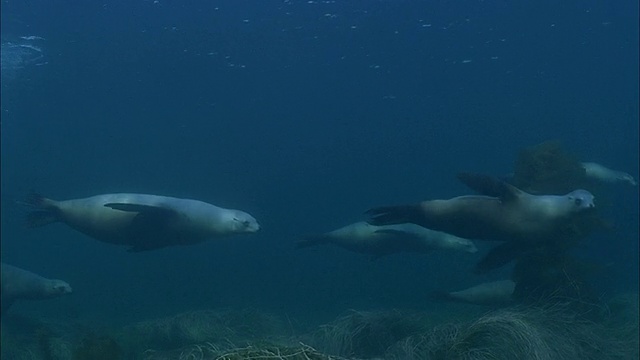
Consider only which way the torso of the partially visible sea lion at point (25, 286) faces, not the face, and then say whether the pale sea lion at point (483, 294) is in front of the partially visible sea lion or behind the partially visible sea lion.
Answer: in front

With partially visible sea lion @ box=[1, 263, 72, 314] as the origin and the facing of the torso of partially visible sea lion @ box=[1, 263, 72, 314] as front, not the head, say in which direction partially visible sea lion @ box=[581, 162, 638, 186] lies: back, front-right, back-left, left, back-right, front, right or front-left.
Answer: front

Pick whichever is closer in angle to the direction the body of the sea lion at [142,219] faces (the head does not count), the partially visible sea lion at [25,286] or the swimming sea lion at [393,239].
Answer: the swimming sea lion

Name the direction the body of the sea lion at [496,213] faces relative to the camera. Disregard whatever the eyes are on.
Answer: to the viewer's right

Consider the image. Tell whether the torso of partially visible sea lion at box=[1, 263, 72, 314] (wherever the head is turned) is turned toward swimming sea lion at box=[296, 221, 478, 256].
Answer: yes

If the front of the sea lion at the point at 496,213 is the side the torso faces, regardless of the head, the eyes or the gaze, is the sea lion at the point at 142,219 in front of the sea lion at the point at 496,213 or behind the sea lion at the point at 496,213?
behind

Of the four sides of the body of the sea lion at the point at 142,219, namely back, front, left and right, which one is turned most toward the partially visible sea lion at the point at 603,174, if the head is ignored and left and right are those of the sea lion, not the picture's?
front

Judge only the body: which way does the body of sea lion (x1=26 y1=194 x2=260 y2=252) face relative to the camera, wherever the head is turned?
to the viewer's right

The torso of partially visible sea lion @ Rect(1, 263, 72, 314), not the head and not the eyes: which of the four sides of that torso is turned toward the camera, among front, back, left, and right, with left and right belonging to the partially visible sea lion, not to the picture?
right

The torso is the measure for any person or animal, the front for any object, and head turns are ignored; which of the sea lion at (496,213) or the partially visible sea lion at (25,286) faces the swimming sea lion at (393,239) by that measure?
the partially visible sea lion
